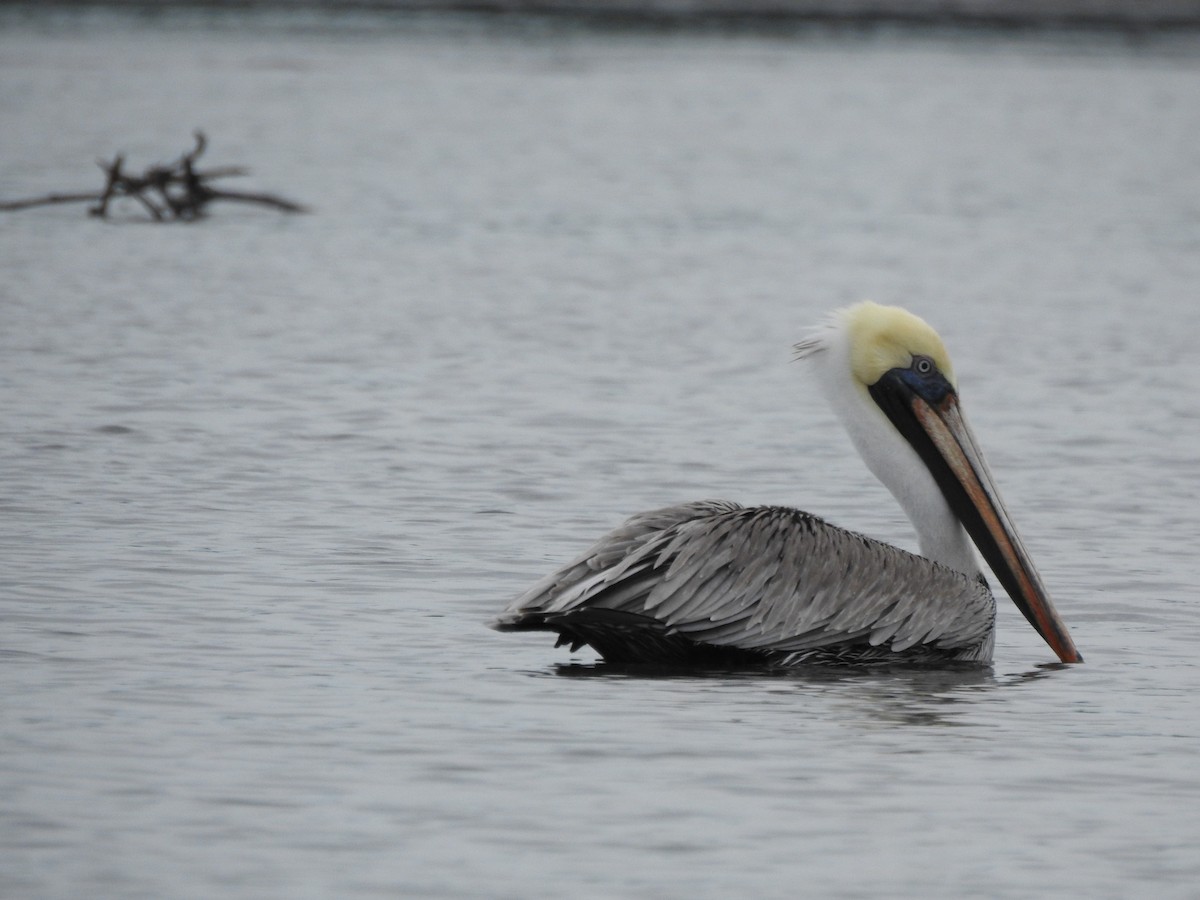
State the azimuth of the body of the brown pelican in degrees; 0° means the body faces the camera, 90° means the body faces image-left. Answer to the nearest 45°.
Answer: approximately 270°

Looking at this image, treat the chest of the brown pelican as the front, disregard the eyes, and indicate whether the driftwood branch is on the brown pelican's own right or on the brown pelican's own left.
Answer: on the brown pelican's own left
